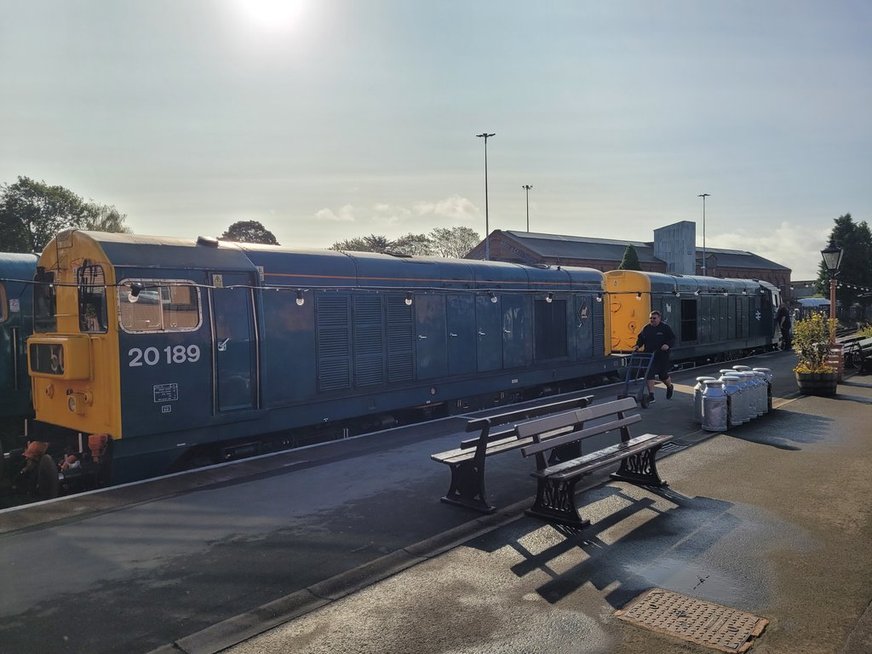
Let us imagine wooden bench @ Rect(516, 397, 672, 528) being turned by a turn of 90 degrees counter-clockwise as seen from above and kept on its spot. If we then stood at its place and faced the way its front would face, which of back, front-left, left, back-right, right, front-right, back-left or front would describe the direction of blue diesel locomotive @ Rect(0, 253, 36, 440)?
back-left

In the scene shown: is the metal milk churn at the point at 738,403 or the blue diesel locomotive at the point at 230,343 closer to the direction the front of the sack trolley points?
the blue diesel locomotive

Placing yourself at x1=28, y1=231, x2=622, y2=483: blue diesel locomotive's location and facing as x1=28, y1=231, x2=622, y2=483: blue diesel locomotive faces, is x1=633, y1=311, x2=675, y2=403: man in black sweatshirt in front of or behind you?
behind

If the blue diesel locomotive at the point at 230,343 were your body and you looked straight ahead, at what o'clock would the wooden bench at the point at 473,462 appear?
The wooden bench is roughly at 9 o'clock from the blue diesel locomotive.

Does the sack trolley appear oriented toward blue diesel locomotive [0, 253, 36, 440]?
yes

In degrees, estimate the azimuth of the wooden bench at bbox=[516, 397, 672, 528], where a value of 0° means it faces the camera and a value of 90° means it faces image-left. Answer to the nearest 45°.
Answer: approximately 315°

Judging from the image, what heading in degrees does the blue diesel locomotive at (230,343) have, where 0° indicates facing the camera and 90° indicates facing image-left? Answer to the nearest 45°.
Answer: approximately 45°

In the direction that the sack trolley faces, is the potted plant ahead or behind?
behind

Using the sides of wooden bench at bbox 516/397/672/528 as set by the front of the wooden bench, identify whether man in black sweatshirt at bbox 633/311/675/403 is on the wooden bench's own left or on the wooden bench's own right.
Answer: on the wooden bench's own left

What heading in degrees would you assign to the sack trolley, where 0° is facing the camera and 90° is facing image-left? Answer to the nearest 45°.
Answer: approximately 45°
